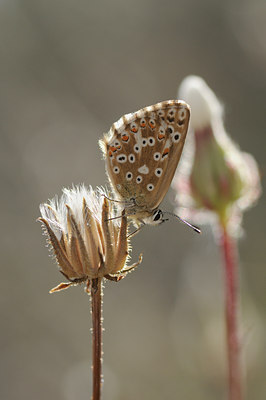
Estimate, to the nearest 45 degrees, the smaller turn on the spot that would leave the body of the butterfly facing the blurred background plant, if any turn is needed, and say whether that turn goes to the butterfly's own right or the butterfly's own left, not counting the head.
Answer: approximately 90° to the butterfly's own left

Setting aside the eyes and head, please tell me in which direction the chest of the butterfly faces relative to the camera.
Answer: to the viewer's right
